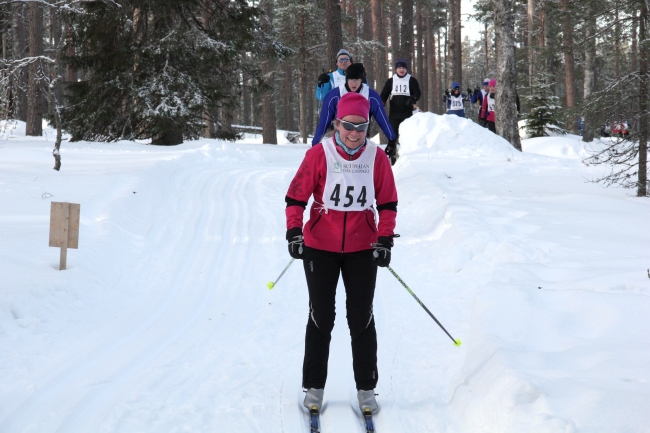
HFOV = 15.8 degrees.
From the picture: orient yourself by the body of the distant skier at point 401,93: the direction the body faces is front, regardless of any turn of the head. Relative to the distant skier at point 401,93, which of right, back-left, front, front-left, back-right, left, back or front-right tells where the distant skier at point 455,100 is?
back

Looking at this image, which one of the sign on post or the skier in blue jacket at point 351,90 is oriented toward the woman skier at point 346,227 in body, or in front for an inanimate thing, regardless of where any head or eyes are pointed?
the skier in blue jacket

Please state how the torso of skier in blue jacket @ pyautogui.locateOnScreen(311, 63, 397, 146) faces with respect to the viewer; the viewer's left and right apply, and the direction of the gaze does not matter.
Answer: facing the viewer

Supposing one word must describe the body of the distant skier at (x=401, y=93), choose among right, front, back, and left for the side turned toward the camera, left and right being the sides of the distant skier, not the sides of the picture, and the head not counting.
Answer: front
